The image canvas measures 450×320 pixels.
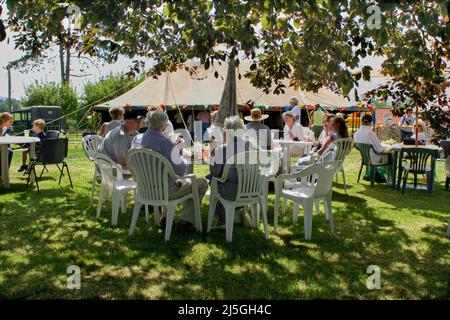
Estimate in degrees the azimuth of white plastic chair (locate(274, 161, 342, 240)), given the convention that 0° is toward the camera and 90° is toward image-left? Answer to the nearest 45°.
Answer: approximately 135°

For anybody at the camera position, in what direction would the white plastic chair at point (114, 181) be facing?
facing away from the viewer and to the right of the viewer

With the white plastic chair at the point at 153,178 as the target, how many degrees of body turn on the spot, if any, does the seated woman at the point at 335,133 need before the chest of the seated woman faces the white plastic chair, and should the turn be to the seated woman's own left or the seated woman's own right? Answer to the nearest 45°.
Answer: approximately 45° to the seated woman's own left

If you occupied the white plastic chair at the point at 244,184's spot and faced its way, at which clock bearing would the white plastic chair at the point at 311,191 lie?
the white plastic chair at the point at 311,191 is roughly at 4 o'clock from the white plastic chair at the point at 244,184.

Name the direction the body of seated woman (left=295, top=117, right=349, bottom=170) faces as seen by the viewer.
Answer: to the viewer's left

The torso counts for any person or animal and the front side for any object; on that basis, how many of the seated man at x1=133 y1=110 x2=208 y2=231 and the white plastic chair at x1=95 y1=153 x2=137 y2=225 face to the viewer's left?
0

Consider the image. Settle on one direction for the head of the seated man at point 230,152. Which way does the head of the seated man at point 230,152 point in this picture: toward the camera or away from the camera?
away from the camera

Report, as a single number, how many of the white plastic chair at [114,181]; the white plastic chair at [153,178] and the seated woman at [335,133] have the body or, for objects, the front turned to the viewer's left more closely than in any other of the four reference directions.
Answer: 1

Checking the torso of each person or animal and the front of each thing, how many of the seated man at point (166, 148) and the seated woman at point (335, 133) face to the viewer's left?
1

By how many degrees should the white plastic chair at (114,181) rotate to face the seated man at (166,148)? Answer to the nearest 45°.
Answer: approximately 90° to its right

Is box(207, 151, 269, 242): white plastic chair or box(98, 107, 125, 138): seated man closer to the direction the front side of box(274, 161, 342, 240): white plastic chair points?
the seated man

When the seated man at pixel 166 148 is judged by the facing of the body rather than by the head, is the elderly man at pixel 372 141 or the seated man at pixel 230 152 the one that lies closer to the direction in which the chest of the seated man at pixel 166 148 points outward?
the elderly man

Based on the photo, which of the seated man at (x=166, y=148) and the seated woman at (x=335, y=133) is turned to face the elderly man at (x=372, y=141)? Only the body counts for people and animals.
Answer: the seated man

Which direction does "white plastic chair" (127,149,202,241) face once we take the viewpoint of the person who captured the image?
facing away from the viewer and to the right of the viewer

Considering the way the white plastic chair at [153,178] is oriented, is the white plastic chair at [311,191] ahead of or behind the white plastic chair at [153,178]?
ahead
